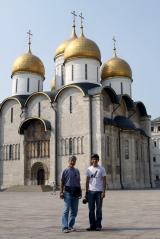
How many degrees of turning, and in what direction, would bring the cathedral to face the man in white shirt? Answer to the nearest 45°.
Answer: approximately 45° to its left

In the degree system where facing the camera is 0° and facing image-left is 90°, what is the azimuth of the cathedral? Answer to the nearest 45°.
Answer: approximately 45°

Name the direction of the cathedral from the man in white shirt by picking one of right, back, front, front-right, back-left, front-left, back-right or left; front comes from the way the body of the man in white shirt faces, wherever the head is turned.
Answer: back

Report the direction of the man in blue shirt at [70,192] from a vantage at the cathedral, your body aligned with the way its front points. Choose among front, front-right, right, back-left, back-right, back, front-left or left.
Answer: front-left

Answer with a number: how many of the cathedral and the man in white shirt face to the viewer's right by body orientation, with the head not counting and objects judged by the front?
0

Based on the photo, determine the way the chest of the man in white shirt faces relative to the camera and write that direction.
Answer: toward the camera
